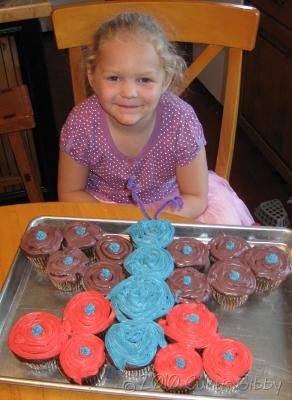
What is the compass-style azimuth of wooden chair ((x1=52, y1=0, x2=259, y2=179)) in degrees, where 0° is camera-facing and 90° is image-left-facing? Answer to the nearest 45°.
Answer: approximately 0°

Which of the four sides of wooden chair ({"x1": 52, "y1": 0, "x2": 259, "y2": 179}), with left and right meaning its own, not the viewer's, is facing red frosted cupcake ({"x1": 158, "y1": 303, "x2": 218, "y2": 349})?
front

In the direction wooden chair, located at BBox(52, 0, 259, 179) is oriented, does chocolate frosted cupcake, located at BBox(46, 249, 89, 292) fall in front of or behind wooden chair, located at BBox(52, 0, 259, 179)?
in front

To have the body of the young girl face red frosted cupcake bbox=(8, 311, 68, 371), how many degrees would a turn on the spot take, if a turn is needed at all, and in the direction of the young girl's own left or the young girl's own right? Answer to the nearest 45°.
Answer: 0° — they already face it

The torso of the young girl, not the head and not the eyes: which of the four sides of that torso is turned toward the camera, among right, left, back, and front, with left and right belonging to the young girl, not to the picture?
front

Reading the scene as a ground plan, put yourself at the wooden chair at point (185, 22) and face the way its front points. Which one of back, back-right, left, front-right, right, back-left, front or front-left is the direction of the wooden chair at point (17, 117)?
back-right
